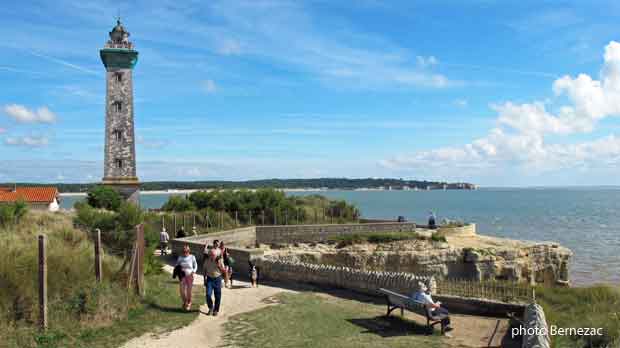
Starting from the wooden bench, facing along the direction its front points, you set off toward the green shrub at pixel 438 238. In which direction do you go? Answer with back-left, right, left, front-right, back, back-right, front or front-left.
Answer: front-left

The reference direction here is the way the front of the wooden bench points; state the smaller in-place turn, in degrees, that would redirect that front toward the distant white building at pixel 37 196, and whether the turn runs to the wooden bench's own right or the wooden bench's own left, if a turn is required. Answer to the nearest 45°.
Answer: approximately 90° to the wooden bench's own left

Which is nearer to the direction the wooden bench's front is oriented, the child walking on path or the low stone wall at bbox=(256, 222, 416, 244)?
the low stone wall

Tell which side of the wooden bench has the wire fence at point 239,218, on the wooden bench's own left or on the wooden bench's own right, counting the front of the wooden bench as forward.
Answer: on the wooden bench's own left

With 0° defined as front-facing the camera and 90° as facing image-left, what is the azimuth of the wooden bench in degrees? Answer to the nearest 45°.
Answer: approximately 225°

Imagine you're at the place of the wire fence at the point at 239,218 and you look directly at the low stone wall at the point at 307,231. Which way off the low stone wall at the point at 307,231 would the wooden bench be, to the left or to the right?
right

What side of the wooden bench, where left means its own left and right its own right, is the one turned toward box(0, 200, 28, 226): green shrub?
left

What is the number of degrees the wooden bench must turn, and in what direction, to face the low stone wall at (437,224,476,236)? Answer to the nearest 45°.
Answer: approximately 45° to its left
